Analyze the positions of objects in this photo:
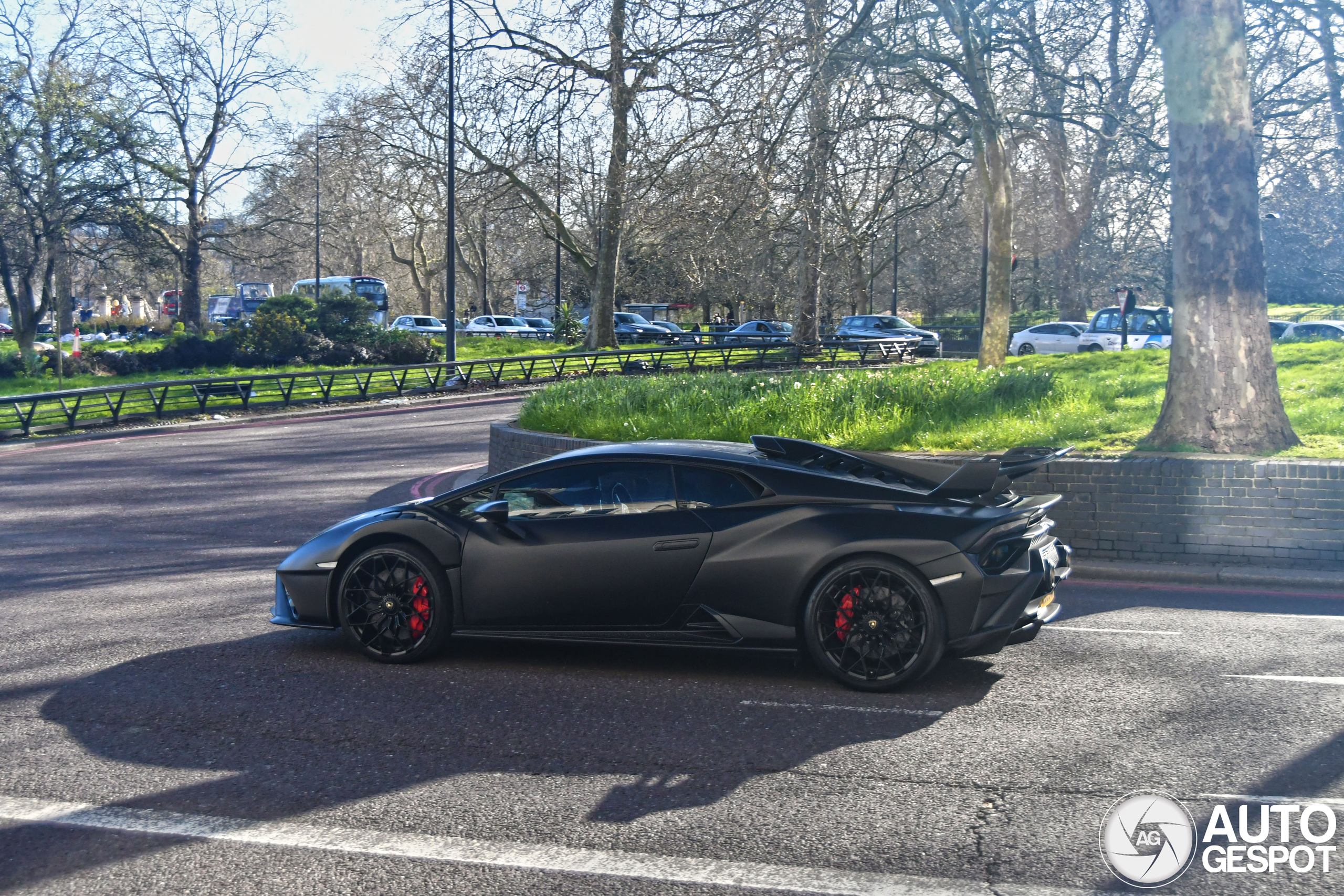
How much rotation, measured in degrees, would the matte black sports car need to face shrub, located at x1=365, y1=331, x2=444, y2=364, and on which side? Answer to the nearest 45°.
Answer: approximately 90° to its right

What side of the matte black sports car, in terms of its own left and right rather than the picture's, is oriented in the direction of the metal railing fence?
right

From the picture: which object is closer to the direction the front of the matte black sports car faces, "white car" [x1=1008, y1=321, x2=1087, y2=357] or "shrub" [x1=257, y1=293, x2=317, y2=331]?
the shrub

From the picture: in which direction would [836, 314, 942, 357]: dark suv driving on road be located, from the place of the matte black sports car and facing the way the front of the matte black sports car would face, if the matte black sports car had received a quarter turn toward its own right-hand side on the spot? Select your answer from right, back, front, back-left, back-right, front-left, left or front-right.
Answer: front

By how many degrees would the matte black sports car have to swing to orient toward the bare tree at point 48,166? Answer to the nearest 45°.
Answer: approximately 45° to its right

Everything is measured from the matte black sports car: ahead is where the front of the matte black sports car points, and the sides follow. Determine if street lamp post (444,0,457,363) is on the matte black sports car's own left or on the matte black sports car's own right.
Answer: on the matte black sports car's own right

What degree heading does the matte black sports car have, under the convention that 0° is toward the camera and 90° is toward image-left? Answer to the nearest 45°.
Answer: approximately 90°

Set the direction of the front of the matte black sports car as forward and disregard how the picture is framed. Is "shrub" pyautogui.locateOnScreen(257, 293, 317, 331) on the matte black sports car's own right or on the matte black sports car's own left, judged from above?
on the matte black sports car's own right

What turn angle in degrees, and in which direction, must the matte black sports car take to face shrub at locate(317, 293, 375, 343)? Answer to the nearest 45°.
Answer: approximately 90° to its right

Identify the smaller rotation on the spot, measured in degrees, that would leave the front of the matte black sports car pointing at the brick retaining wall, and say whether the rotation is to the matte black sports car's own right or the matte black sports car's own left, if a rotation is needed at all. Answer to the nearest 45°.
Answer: approximately 135° to the matte black sports car's own right

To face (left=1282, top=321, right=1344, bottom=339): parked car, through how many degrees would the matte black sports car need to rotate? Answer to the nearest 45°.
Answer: approximately 135° to its right

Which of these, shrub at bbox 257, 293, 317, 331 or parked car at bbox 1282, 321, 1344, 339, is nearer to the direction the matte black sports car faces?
the shrub
